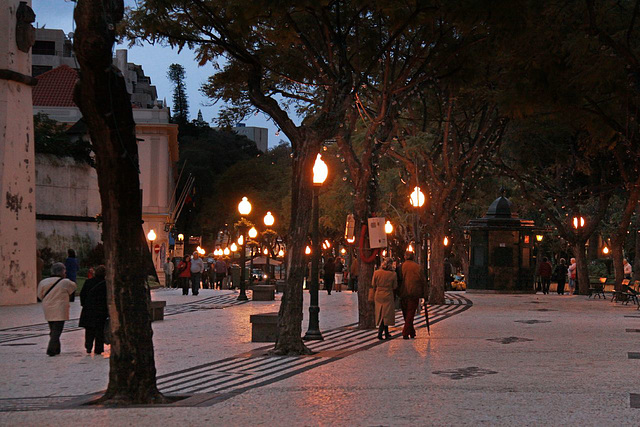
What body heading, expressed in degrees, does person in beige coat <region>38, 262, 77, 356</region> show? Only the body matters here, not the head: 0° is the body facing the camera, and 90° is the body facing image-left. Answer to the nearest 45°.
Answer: approximately 180°

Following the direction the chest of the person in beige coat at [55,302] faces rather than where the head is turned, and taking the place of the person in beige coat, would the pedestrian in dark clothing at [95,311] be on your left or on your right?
on your right

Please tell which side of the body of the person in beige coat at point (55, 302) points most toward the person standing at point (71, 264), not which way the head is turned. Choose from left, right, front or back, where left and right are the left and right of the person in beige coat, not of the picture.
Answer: front

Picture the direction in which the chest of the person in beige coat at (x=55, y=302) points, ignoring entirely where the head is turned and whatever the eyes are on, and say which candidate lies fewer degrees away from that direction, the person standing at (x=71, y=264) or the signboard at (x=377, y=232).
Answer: the person standing

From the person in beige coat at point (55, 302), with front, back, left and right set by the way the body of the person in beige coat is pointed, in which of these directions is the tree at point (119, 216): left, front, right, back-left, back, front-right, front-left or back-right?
back

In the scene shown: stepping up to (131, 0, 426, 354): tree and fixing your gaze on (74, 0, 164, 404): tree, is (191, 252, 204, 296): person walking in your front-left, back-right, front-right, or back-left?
back-right

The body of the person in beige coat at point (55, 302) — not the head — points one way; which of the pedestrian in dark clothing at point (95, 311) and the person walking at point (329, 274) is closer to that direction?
the person walking

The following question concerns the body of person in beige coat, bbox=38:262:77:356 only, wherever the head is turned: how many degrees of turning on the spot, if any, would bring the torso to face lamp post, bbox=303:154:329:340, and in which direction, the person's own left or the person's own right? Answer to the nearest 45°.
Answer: approximately 90° to the person's own right

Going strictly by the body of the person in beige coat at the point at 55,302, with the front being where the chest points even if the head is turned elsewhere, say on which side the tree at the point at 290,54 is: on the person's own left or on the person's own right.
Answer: on the person's own right

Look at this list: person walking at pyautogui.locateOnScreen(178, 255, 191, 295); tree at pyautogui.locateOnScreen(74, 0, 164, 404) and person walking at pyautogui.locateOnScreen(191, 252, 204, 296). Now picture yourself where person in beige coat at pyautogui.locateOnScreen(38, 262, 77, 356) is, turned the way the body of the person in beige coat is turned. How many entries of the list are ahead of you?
2
